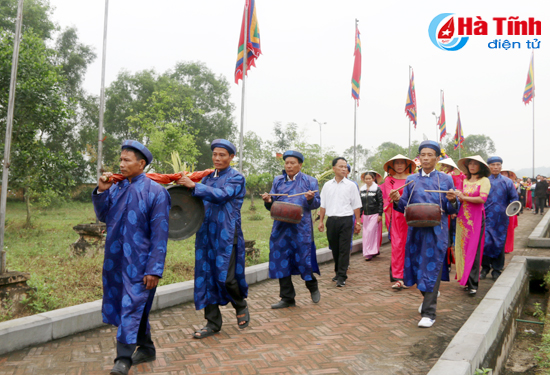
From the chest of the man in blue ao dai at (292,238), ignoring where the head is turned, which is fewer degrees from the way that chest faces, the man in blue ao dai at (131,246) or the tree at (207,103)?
the man in blue ao dai

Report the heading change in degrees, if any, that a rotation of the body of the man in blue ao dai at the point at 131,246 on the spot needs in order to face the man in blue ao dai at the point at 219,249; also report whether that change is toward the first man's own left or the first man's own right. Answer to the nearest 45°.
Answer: approximately 180°

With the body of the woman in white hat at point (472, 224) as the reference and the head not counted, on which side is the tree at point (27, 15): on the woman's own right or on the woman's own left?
on the woman's own right

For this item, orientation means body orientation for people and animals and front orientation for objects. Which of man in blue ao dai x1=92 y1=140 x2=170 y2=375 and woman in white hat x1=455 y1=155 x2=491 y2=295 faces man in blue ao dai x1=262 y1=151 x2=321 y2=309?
the woman in white hat

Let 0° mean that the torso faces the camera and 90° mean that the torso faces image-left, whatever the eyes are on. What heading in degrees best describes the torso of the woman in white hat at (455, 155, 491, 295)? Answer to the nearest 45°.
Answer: approximately 45°

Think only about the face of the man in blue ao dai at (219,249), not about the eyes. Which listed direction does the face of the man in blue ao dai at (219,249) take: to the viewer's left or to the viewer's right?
to the viewer's left
